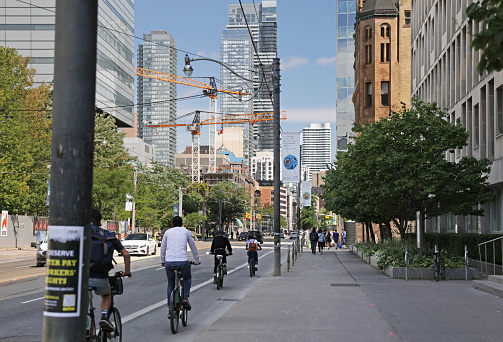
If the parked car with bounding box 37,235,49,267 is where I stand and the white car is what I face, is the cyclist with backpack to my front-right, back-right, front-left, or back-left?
back-right

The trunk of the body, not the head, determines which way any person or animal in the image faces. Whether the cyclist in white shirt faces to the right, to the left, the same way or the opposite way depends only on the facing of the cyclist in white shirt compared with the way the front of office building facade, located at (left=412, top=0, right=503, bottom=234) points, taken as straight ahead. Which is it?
to the right

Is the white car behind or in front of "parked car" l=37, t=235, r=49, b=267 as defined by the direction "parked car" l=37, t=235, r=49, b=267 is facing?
behind

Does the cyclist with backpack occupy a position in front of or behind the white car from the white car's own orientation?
in front

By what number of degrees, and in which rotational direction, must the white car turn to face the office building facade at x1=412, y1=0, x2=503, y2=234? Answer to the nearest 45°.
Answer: approximately 90° to its left

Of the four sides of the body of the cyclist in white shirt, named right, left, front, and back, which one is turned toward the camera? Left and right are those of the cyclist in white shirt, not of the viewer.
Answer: back

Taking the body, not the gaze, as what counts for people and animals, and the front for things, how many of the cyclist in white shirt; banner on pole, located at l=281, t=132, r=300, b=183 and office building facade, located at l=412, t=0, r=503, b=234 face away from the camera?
1

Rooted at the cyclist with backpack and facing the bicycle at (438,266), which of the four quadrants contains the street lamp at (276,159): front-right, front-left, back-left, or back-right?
front-left

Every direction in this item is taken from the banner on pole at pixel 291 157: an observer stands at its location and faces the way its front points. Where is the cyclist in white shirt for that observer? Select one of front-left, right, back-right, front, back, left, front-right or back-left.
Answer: front

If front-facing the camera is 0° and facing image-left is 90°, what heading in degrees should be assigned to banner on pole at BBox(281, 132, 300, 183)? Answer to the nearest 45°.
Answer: approximately 0°

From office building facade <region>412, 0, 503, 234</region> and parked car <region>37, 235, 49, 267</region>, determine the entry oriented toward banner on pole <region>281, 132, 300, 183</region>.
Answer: the office building facade

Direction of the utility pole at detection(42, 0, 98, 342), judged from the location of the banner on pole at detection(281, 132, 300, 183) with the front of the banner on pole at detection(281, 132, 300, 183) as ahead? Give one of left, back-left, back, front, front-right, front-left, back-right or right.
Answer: front

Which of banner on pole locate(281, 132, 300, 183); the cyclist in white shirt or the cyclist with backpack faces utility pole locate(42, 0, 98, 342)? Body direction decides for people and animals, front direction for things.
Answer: the banner on pole

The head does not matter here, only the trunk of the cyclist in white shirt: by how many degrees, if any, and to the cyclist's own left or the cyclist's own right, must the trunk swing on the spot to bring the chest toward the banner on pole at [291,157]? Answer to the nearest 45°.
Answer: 0° — they already face it

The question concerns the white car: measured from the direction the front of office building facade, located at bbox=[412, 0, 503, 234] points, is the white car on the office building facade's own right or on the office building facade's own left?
on the office building facade's own right

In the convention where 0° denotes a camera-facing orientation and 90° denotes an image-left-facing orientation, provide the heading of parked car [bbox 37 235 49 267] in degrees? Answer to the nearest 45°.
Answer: approximately 45°

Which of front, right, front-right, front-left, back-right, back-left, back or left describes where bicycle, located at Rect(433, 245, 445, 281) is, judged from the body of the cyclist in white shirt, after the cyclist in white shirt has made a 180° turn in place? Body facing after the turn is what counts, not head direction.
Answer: back-left

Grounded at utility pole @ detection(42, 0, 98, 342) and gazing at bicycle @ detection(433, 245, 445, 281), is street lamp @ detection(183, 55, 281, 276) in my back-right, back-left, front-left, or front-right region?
front-left
